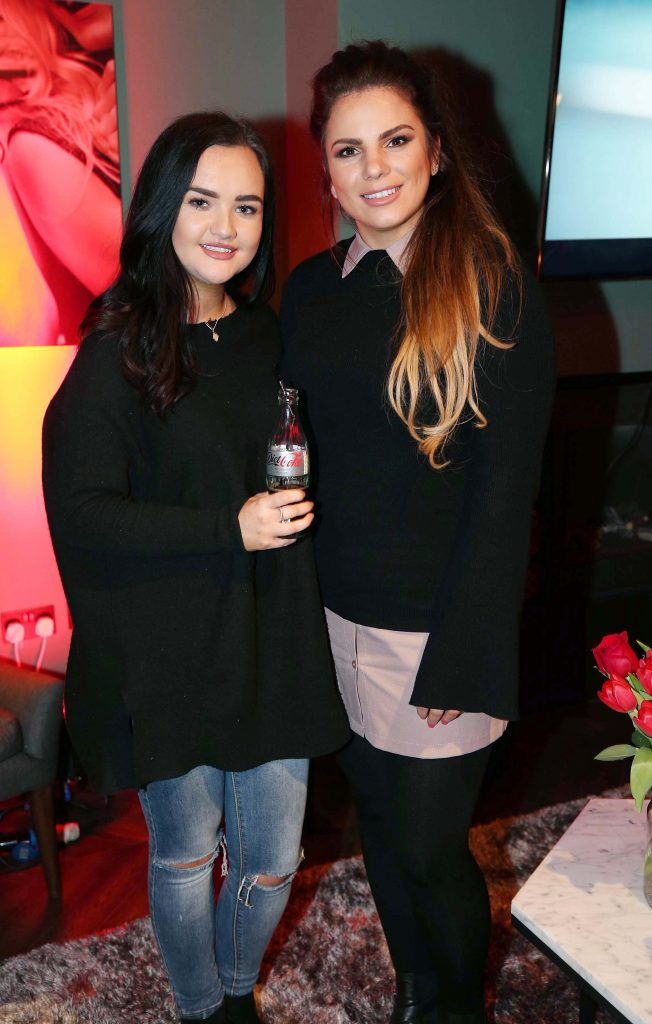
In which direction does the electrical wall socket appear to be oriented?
toward the camera

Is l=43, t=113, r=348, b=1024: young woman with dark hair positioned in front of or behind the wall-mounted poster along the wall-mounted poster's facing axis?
in front

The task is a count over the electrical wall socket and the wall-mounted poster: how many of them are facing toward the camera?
2

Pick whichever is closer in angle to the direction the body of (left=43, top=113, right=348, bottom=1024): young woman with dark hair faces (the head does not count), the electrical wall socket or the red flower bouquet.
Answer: the red flower bouquet

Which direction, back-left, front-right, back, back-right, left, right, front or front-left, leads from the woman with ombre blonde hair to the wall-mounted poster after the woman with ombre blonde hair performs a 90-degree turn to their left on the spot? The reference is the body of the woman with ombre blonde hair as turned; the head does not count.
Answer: back

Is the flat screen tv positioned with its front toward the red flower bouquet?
yes

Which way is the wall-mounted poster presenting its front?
toward the camera

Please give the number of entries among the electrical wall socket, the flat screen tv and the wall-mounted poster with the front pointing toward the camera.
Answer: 3

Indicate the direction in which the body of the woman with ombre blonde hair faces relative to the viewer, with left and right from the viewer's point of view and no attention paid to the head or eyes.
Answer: facing the viewer and to the left of the viewer

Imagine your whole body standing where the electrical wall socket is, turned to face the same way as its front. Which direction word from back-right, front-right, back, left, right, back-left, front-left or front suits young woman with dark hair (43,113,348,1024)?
front

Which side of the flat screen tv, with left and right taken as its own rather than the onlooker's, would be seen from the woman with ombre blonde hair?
front

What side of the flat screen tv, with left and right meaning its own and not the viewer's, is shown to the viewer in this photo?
front

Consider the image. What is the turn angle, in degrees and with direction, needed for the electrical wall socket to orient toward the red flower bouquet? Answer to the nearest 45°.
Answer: approximately 45° to its left
